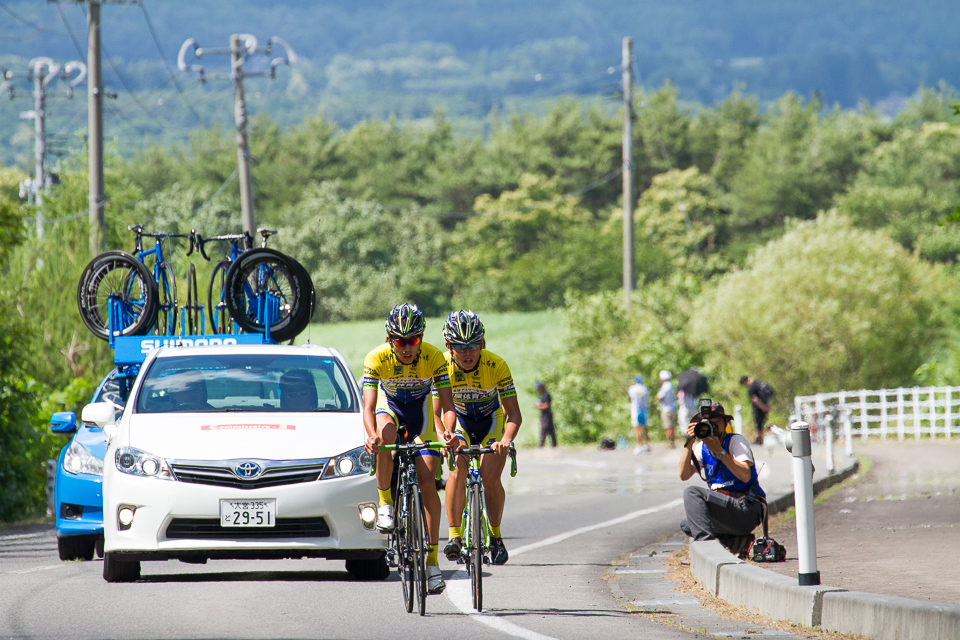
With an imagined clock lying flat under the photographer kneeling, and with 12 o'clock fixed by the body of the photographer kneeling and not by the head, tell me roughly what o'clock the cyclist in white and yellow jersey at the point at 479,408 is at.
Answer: The cyclist in white and yellow jersey is roughly at 12 o'clock from the photographer kneeling.

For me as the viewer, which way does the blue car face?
facing the viewer

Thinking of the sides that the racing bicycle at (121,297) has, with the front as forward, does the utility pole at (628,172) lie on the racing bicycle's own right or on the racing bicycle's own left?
on the racing bicycle's own left

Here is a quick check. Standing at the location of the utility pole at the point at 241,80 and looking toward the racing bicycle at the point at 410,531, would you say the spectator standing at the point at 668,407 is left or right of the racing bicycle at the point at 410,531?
left

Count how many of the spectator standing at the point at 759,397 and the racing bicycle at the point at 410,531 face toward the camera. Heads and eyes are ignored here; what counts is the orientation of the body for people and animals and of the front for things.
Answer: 1

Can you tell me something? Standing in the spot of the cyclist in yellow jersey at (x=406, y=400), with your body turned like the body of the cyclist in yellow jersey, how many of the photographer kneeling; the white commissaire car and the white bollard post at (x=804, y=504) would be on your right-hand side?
1

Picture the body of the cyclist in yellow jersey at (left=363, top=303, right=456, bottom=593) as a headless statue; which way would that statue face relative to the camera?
toward the camera

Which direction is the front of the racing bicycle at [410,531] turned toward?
toward the camera

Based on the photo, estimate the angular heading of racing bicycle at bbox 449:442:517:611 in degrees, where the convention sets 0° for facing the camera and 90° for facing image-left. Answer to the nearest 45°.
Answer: approximately 0°

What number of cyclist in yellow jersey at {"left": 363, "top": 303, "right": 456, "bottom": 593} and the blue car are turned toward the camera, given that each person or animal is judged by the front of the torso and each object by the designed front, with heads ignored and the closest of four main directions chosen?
2

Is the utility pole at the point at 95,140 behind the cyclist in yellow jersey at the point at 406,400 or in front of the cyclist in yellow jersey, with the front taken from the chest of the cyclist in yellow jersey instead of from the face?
behind

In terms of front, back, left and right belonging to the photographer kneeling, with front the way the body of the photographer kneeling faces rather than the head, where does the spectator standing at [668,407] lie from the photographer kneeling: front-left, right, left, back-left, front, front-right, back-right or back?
back-right
